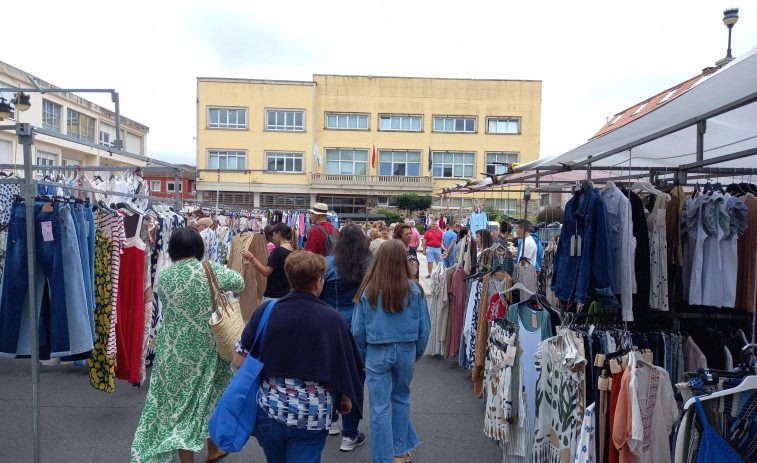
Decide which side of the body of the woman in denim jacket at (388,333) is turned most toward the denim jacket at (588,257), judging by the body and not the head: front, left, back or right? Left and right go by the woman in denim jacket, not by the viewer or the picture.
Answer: right

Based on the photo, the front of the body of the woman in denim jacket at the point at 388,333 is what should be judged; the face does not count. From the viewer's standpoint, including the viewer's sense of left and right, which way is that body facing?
facing away from the viewer

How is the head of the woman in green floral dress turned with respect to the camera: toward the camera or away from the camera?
away from the camera

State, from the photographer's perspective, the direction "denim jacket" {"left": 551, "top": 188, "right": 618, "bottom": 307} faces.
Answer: facing the viewer and to the left of the viewer

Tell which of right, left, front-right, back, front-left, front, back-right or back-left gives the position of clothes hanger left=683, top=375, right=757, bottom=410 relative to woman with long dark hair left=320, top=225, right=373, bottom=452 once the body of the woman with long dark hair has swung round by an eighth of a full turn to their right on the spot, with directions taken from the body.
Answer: right

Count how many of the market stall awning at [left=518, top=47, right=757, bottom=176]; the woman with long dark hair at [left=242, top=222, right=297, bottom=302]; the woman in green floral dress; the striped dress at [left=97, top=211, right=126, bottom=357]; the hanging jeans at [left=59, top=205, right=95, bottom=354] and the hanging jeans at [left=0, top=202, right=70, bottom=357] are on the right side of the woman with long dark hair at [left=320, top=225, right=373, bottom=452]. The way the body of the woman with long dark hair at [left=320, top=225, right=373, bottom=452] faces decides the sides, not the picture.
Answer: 1

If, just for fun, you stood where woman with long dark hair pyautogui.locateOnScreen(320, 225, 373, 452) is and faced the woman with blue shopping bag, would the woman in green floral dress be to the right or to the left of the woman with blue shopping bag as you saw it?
right

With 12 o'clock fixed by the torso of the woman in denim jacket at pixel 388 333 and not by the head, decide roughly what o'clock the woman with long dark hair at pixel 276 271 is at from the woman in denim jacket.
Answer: The woman with long dark hair is roughly at 11 o'clock from the woman in denim jacket.

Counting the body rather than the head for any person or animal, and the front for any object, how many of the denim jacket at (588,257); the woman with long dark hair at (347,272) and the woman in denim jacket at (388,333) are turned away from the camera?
2

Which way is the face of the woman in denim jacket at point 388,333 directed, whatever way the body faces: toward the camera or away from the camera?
away from the camera

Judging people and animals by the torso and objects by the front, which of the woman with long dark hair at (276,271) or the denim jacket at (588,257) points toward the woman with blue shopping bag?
the denim jacket

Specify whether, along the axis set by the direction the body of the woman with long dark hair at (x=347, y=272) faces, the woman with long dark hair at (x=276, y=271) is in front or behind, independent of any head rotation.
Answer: in front

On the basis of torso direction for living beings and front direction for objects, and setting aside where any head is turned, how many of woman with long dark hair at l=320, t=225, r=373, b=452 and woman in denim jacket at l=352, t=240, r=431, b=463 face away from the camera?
2

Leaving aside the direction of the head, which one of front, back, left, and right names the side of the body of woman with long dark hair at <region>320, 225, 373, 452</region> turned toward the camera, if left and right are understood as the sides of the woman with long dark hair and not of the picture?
back

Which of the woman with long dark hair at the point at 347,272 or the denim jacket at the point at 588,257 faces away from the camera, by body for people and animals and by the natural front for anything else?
the woman with long dark hair

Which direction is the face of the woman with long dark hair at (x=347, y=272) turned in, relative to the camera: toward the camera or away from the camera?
away from the camera

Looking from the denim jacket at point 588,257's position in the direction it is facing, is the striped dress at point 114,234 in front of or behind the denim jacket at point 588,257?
in front

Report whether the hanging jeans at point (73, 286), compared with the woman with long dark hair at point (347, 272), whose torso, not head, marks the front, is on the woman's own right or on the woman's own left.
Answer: on the woman's own left

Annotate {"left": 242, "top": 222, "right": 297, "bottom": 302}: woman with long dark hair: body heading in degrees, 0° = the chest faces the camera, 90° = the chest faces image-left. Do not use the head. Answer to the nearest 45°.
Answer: approximately 135°

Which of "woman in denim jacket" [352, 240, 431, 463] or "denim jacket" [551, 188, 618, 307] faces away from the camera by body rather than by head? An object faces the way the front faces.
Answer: the woman in denim jacket

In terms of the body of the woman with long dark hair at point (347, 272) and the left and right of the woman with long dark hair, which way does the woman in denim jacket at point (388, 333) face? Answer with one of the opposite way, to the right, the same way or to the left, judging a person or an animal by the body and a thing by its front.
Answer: the same way
